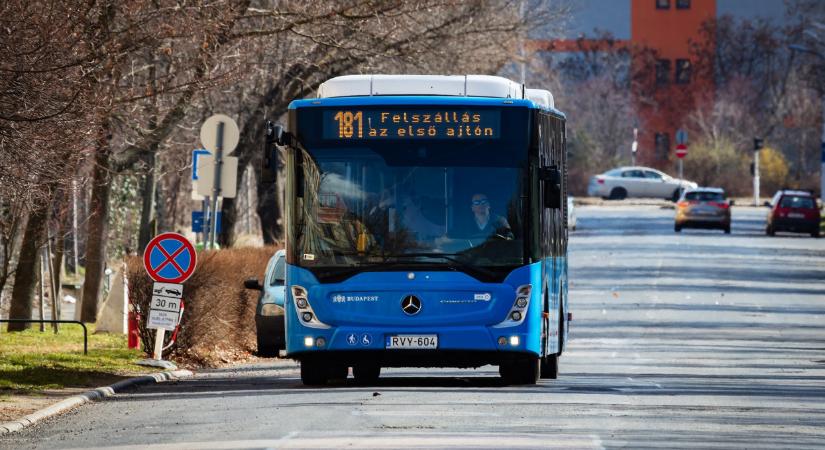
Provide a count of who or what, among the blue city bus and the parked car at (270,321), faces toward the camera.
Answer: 2

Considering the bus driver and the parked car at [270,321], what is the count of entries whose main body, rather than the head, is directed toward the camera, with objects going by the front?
2

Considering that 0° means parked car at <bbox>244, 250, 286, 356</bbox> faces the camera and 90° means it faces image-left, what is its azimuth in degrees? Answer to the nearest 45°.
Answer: approximately 0°

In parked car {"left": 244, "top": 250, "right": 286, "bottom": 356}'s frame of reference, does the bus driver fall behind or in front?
in front

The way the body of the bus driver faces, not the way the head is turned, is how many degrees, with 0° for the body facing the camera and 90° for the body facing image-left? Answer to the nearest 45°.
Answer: approximately 0°

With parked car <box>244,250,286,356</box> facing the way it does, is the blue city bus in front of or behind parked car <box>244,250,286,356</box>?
in front

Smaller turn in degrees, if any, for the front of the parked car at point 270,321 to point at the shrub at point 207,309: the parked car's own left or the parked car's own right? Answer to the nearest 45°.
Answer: approximately 45° to the parked car's own right

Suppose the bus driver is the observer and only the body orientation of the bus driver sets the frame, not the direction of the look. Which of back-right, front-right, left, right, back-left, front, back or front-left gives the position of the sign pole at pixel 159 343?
back-right
